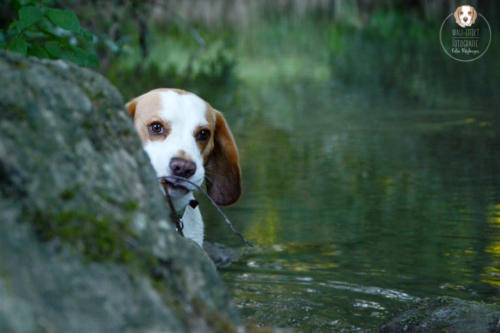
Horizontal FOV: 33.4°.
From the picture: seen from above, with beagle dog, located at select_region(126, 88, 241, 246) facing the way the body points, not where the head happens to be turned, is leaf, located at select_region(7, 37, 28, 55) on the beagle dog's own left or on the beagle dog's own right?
on the beagle dog's own right

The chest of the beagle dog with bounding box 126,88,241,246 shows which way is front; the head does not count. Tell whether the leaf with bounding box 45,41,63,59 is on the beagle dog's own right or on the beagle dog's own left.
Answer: on the beagle dog's own right

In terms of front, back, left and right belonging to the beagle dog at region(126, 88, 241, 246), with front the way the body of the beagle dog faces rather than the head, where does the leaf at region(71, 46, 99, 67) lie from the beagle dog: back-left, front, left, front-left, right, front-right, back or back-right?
back-right

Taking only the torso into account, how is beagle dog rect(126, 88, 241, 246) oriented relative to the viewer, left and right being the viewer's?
facing the viewer

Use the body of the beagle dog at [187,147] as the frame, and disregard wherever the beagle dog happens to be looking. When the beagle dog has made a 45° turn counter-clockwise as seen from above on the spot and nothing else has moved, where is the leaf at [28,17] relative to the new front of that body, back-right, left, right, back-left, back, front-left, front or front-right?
right
